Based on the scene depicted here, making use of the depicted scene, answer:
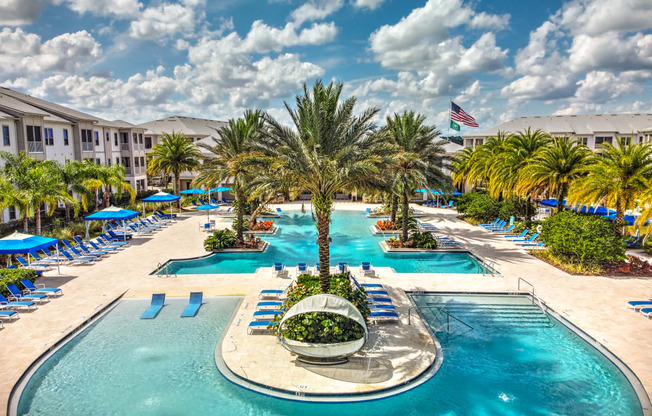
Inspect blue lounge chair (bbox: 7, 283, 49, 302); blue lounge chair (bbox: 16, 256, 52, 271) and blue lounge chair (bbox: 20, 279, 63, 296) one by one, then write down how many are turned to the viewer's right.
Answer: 3

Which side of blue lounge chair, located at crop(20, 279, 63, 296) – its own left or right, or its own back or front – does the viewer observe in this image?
right

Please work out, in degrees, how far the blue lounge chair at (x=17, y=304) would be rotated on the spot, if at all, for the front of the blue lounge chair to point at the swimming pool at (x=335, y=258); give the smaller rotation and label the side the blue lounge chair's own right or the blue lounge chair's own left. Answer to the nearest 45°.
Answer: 0° — it already faces it

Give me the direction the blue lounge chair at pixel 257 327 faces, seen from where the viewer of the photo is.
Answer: facing to the left of the viewer

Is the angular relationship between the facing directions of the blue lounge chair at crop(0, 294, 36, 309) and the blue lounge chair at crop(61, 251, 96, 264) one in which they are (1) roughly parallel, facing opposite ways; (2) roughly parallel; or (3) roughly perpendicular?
roughly parallel

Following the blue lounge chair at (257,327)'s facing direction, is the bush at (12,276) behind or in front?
in front

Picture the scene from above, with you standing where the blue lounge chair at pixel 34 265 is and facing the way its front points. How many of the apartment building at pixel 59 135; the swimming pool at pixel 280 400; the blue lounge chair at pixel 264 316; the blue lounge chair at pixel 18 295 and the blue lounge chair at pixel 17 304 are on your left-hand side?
1

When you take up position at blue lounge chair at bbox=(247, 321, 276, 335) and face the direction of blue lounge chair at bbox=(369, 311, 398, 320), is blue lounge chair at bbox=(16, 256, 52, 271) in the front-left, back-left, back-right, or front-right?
back-left

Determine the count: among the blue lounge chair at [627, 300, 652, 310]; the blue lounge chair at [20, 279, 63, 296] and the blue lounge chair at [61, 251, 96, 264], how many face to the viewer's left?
1

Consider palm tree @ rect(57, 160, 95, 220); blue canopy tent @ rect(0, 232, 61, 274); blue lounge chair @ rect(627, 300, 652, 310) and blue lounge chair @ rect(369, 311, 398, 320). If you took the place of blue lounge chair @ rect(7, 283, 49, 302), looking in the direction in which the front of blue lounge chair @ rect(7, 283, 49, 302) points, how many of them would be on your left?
2

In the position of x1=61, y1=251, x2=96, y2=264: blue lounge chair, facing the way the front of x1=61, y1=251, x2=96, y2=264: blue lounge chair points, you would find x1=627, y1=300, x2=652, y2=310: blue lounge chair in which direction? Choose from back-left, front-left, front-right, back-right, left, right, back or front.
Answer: front-right

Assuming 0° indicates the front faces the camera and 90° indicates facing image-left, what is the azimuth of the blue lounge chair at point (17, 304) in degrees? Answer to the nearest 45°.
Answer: approximately 270°

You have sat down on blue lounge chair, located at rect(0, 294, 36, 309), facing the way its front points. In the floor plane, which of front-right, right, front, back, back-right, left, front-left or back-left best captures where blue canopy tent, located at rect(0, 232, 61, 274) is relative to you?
left

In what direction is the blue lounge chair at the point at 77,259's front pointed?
to the viewer's right

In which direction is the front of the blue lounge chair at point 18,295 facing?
to the viewer's right

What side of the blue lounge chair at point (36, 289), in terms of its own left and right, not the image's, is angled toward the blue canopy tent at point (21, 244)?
left

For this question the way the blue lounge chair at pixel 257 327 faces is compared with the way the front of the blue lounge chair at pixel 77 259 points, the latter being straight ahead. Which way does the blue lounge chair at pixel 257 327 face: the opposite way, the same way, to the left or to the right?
the opposite way

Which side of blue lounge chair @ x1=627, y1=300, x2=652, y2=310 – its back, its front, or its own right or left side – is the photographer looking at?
left

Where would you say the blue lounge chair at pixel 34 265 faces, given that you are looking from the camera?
facing to the right of the viewer

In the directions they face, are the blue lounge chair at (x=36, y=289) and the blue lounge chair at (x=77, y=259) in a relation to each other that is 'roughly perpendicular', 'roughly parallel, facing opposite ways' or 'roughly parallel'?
roughly parallel

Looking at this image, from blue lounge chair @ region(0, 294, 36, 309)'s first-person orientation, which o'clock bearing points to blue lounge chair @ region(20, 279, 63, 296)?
blue lounge chair @ region(20, 279, 63, 296) is roughly at 10 o'clock from blue lounge chair @ region(0, 294, 36, 309).
